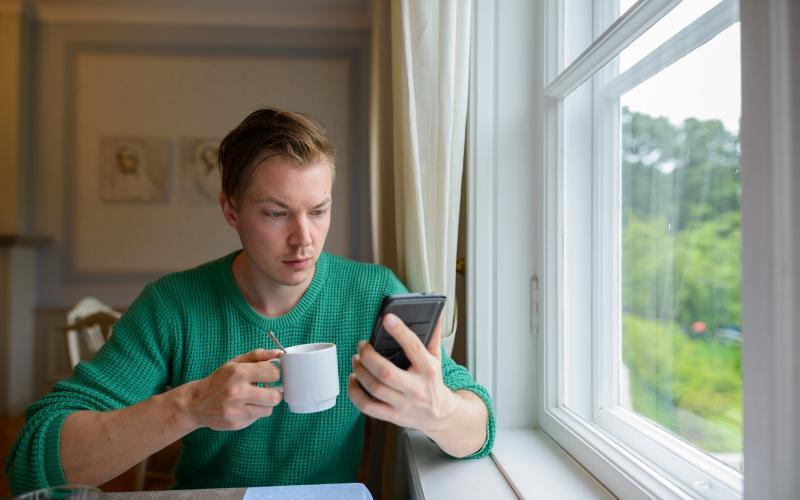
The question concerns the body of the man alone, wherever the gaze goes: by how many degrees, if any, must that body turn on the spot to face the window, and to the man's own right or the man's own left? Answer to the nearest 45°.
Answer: approximately 45° to the man's own left

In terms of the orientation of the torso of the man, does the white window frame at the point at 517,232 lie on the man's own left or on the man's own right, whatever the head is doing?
on the man's own left

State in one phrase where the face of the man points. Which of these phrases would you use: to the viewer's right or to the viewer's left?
to the viewer's right

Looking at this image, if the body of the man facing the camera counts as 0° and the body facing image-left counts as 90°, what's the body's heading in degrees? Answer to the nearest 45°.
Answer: approximately 0°
